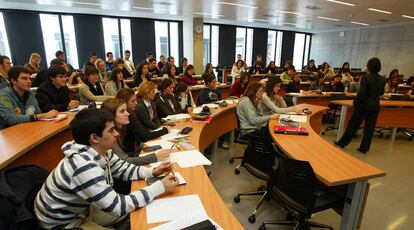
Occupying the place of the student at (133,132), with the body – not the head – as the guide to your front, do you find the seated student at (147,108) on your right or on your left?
on your left

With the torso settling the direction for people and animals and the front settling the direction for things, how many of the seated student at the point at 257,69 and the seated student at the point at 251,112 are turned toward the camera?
1

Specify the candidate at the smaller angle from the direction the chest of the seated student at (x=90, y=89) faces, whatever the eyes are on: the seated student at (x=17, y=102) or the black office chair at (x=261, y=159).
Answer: the black office chair

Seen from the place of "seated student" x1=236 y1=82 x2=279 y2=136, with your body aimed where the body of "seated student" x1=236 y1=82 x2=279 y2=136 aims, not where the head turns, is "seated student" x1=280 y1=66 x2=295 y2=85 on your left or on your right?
on your left

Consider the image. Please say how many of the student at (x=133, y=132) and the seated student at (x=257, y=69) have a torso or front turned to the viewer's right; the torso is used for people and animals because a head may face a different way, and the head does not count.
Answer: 1

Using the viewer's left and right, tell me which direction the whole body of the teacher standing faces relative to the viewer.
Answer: facing away from the viewer and to the left of the viewer

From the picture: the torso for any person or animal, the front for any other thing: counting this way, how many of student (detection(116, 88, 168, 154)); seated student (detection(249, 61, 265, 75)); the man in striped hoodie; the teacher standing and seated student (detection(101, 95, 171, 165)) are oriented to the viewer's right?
3

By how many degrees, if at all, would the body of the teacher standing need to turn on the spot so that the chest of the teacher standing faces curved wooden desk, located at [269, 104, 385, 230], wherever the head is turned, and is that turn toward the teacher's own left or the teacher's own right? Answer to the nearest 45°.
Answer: approximately 135° to the teacher's own left

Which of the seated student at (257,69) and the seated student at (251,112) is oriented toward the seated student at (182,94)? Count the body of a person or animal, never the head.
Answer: the seated student at (257,69)

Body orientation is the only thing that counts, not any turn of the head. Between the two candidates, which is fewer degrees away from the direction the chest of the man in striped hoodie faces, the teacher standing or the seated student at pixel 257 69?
the teacher standing
